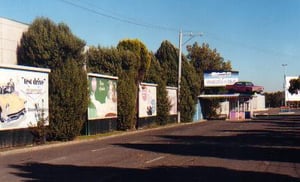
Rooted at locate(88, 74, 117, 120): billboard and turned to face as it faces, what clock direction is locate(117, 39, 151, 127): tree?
The tree is roughly at 8 o'clock from the billboard.

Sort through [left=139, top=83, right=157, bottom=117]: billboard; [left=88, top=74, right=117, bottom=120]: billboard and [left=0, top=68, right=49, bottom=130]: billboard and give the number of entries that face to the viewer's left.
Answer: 0

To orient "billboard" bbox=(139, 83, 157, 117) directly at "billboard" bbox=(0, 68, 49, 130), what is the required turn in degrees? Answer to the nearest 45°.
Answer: approximately 45° to its right

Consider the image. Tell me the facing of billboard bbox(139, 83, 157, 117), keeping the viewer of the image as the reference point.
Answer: facing the viewer and to the right of the viewer

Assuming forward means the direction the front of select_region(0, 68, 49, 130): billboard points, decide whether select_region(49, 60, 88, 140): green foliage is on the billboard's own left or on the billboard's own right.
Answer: on the billboard's own left

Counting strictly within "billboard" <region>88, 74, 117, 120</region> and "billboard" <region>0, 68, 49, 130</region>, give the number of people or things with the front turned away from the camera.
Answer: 0

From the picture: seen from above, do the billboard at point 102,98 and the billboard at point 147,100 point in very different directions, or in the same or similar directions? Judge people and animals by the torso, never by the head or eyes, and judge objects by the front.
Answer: same or similar directions

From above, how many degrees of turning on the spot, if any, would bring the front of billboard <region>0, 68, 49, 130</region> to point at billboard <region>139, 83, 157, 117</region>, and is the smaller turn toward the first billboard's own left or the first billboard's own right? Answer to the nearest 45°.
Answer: approximately 90° to the first billboard's own left

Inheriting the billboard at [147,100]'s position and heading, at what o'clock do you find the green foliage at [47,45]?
The green foliage is roughly at 2 o'clock from the billboard.

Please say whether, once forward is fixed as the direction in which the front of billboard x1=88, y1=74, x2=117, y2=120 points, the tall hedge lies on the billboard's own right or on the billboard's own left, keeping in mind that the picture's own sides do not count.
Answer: on the billboard's own right

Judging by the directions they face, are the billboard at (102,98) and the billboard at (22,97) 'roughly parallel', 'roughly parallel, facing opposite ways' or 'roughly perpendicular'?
roughly parallel

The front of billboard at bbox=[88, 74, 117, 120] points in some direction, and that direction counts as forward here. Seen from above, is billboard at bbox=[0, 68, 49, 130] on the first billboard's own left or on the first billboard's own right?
on the first billboard's own right
